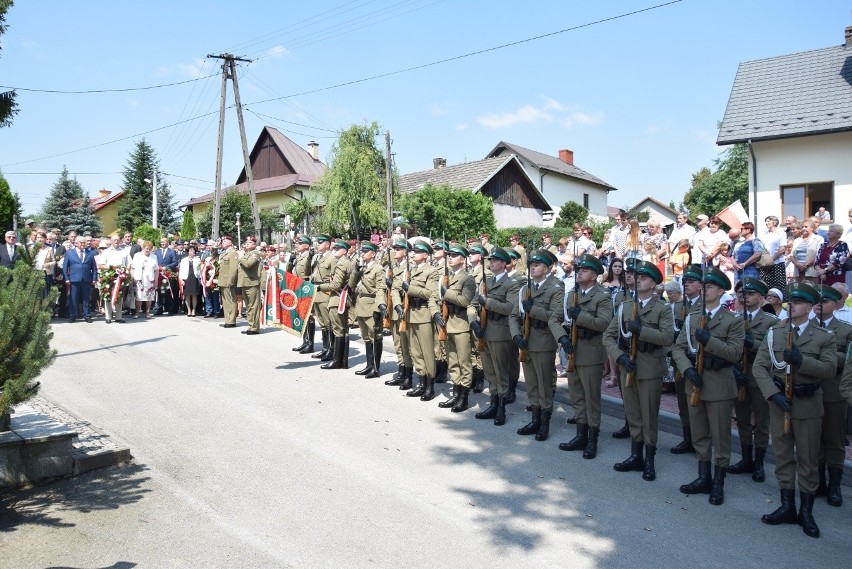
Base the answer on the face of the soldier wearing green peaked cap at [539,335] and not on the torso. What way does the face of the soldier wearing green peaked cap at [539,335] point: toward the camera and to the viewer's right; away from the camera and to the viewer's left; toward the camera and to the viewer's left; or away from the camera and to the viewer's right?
toward the camera and to the viewer's left

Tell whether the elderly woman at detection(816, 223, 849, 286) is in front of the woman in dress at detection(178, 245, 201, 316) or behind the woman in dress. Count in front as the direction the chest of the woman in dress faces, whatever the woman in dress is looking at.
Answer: in front

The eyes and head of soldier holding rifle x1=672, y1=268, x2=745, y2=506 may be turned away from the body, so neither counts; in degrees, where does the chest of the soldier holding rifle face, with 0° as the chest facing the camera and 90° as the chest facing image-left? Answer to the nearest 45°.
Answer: approximately 45°

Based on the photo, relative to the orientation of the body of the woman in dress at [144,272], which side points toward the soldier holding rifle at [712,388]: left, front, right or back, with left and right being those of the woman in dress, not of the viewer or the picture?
front

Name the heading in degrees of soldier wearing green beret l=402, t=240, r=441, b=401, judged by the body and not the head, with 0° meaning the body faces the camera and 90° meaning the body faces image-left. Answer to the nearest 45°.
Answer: approximately 45°

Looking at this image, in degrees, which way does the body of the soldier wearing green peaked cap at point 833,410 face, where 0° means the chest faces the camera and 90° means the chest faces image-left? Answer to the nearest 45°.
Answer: approximately 45°

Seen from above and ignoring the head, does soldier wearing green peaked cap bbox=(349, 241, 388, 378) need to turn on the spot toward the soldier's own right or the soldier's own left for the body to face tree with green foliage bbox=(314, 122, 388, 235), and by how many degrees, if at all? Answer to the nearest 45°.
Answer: approximately 135° to the soldier's own right

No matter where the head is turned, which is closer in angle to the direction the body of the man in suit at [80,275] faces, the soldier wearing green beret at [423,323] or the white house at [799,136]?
the soldier wearing green beret

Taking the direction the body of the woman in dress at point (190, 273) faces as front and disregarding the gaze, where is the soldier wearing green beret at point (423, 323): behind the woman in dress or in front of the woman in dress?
in front

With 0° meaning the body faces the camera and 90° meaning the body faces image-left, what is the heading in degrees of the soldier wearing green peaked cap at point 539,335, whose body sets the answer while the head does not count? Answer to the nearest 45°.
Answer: approximately 45°

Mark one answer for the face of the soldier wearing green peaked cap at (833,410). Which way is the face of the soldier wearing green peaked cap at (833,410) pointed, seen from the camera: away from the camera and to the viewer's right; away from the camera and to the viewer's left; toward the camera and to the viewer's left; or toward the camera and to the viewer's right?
toward the camera and to the viewer's left

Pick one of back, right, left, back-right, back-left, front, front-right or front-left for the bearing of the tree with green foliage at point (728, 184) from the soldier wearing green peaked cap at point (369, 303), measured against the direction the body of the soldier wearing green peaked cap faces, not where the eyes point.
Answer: back
